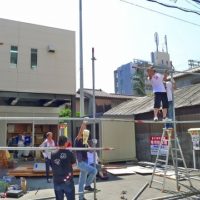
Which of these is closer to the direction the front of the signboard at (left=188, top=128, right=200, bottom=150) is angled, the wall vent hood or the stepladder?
the stepladder

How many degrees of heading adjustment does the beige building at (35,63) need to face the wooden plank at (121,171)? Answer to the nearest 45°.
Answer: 0° — it already faces it

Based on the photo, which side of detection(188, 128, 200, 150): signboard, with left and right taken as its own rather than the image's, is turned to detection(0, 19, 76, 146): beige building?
right

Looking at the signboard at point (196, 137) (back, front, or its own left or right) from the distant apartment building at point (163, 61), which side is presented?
back

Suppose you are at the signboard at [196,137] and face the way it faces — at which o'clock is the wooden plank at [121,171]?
The wooden plank is roughly at 3 o'clock from the signboard.

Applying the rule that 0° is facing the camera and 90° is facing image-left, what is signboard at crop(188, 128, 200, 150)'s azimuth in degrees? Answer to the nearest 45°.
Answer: approximately 0°
